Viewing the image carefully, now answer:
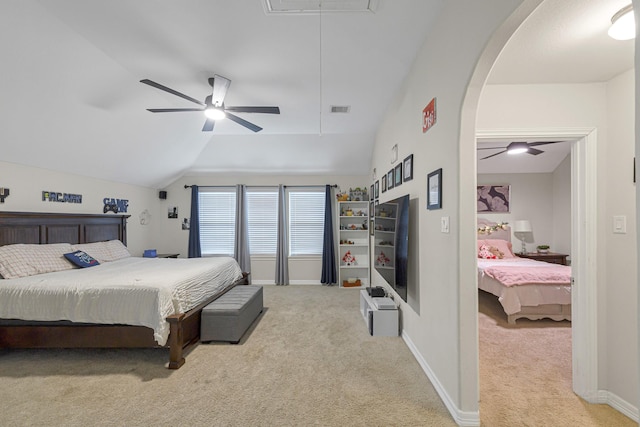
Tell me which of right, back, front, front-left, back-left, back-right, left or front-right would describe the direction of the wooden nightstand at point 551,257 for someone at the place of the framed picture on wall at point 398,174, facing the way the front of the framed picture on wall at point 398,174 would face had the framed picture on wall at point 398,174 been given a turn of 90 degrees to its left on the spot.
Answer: back-left

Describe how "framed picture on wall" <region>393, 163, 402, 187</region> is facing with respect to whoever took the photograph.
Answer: facing to the left of the viewer

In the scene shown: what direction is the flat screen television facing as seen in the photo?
to the viewer's left

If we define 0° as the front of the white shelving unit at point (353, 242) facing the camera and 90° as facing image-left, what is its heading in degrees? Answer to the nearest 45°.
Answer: approximately 0°

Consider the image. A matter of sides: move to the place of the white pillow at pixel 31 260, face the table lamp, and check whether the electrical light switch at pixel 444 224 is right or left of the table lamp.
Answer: right

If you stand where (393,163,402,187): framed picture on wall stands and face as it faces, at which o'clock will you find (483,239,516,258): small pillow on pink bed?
The small pillow on pink bed is roughly at 4 o'clock from the framed picture on wall.

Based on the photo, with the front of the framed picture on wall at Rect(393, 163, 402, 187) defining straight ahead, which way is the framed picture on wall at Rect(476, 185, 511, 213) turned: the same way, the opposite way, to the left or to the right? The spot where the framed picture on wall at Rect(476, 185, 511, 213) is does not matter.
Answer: to the left

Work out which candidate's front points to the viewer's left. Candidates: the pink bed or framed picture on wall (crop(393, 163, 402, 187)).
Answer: the framed picture on wall

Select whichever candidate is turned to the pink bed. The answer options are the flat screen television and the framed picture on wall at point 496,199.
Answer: the framed picture on wall
